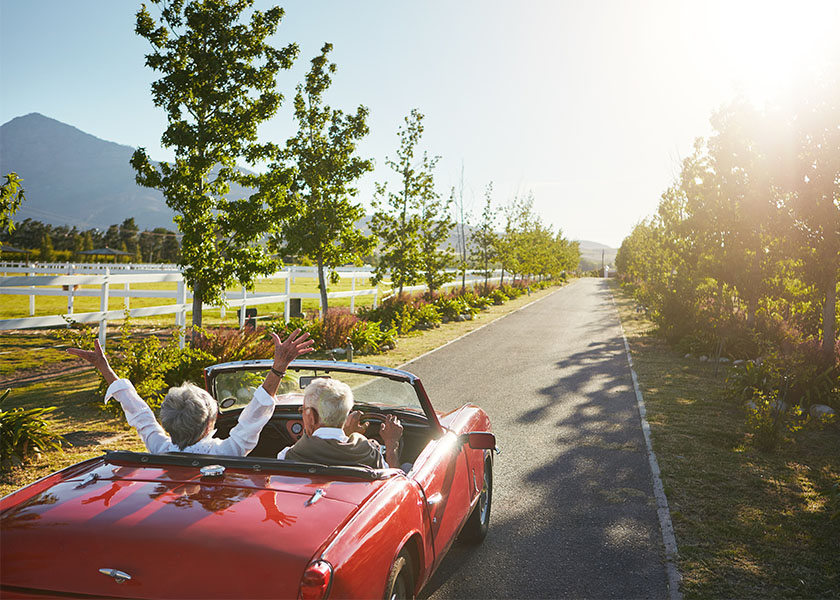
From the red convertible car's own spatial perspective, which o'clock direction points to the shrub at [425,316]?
The shrub is roughly at 11 o'clock from the red convertible car.

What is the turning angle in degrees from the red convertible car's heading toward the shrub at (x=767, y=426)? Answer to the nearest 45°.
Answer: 0° — it already faces it

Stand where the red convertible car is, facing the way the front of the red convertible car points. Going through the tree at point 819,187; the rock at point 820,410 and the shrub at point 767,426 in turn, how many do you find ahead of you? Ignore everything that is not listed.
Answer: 3

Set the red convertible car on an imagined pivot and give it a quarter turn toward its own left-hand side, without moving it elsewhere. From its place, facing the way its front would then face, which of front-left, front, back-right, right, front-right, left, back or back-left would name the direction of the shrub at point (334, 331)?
front-right

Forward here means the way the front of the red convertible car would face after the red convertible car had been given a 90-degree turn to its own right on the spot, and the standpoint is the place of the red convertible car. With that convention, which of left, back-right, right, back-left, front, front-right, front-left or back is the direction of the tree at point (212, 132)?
back-left

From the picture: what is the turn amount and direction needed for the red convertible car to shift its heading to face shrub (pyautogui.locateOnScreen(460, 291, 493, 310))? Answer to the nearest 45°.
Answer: approximately 45° to its left

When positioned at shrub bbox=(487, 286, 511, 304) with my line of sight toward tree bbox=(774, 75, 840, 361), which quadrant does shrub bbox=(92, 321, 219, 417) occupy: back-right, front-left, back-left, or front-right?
front-right

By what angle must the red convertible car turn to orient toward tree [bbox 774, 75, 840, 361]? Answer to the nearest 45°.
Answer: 0° — it already faces it

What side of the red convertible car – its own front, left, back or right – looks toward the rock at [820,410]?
front

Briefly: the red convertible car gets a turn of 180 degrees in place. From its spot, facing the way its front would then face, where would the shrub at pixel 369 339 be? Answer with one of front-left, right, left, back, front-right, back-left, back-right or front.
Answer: back-right

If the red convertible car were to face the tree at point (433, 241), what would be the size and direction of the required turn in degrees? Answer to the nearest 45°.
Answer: approximately 45° to its left

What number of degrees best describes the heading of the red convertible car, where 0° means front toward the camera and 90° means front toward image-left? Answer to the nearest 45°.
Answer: approximately 225°

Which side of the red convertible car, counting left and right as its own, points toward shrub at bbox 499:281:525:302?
front

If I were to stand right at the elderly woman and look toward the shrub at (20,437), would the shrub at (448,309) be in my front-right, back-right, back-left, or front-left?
front-right
